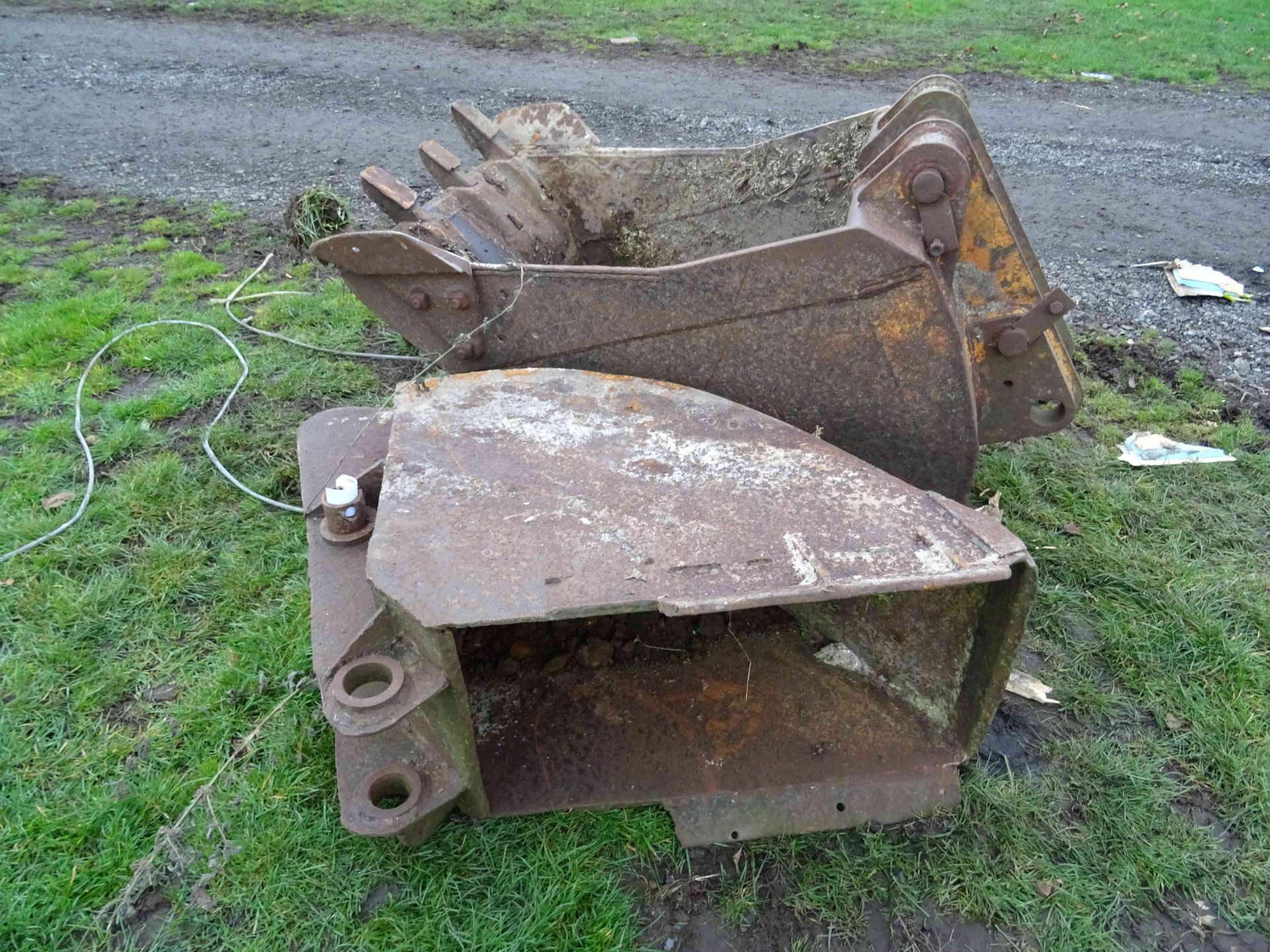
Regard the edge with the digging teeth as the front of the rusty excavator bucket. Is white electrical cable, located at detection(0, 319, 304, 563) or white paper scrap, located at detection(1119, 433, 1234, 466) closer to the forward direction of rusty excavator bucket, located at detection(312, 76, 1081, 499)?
the white electrical cable

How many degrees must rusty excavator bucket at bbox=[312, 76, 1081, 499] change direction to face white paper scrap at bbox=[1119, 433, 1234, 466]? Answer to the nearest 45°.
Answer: approximately 135° to its right

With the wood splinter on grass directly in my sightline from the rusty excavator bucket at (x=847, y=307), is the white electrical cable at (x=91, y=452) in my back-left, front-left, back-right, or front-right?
back-right

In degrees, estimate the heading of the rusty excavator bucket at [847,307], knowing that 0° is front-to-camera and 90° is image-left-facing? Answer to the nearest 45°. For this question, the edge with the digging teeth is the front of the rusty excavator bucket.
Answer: approximately 90°

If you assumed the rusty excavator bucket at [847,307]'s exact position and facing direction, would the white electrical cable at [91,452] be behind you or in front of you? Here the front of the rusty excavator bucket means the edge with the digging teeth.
in front
